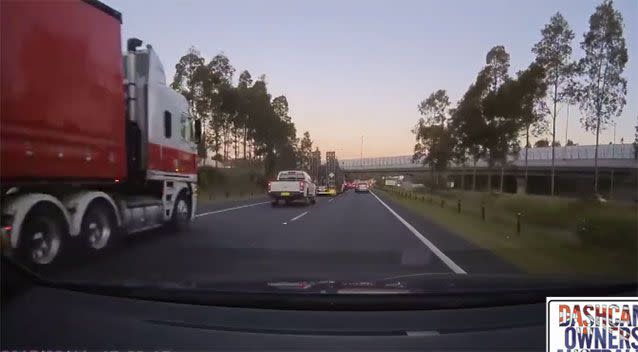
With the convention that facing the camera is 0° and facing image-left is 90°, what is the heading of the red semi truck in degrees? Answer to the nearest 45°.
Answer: approximately 225°

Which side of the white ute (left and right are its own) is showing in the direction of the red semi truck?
back

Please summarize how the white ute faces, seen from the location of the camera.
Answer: facing away from the viewer

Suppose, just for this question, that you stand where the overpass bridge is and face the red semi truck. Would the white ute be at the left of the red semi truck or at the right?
right

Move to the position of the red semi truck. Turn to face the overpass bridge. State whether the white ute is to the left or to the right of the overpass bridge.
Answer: left

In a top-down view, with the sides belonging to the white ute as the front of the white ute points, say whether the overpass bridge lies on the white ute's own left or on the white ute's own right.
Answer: on the white ute's own right

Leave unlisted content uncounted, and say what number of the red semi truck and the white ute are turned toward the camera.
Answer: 0

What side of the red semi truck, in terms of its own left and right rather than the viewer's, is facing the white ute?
front
